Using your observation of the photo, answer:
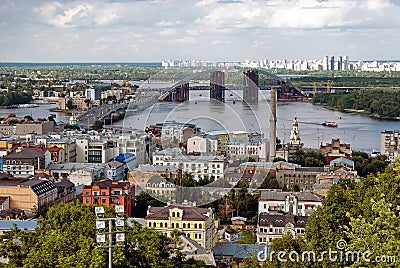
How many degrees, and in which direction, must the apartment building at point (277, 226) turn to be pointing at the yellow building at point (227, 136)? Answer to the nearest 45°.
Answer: approximately 180°

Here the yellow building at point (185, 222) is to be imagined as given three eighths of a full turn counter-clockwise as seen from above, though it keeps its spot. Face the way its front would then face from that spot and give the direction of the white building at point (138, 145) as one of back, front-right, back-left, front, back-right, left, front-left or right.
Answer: front-left

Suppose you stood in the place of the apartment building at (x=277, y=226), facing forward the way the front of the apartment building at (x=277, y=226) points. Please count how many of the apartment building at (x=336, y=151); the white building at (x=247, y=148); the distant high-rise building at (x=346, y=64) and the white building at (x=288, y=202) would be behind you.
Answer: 4

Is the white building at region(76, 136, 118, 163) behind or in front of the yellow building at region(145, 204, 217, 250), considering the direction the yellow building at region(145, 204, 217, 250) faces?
behind

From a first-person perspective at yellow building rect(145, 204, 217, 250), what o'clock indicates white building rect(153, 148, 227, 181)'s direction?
The white building is roughly at 6 o'clock from the yellow building.

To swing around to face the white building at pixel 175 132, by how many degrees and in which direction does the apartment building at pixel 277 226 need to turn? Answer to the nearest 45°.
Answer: approximately 135° to its right

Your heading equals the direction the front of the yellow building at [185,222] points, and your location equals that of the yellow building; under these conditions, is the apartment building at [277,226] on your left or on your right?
on your left

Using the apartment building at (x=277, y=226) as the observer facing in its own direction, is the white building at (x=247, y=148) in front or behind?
behind

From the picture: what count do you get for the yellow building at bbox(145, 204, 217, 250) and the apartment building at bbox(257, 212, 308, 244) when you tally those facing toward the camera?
2

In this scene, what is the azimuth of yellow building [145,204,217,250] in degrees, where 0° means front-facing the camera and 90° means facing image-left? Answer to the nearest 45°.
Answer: approximately 0°

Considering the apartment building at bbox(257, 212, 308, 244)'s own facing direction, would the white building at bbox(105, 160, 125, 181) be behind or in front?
behind

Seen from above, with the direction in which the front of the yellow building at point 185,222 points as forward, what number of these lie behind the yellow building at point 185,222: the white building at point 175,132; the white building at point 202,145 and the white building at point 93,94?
3

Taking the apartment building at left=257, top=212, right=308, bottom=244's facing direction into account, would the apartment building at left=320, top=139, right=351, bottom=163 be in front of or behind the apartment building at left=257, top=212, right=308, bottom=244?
behind

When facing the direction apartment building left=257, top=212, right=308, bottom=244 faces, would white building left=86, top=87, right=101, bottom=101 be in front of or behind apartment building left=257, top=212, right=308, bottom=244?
behind

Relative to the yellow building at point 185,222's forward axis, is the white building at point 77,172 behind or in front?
behind

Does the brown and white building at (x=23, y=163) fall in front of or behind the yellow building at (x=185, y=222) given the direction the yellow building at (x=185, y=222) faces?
behind
